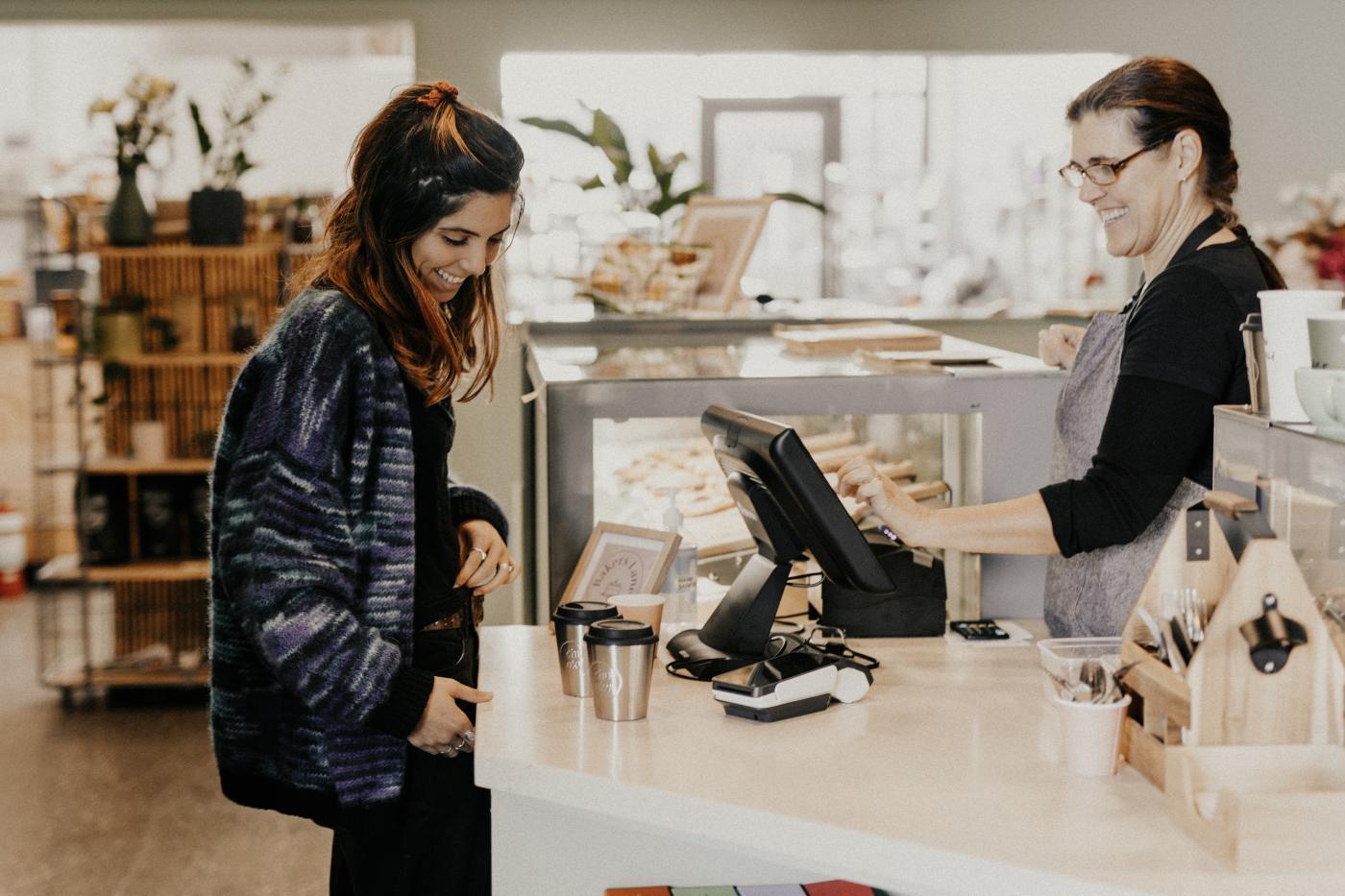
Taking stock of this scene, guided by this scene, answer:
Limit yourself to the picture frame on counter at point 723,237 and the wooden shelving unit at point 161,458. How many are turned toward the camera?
2

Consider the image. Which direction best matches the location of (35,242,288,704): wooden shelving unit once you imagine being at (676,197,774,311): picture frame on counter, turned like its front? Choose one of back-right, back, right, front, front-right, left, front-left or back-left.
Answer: front-right

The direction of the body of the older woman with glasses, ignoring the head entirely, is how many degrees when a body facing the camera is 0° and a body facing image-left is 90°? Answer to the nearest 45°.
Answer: approximately 90°

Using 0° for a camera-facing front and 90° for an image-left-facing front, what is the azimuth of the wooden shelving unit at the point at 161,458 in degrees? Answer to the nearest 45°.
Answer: approximately 0°

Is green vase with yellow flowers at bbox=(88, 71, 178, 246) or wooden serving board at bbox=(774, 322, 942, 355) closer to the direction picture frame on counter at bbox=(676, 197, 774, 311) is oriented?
the wooden serving board

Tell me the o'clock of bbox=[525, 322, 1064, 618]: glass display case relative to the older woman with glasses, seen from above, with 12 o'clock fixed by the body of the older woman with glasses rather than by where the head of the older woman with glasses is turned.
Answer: The glass display case is roughly at 1 o'clock from the older woman with glasses.

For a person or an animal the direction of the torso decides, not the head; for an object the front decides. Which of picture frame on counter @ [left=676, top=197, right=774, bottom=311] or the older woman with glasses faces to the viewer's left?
the older woman with glasses
